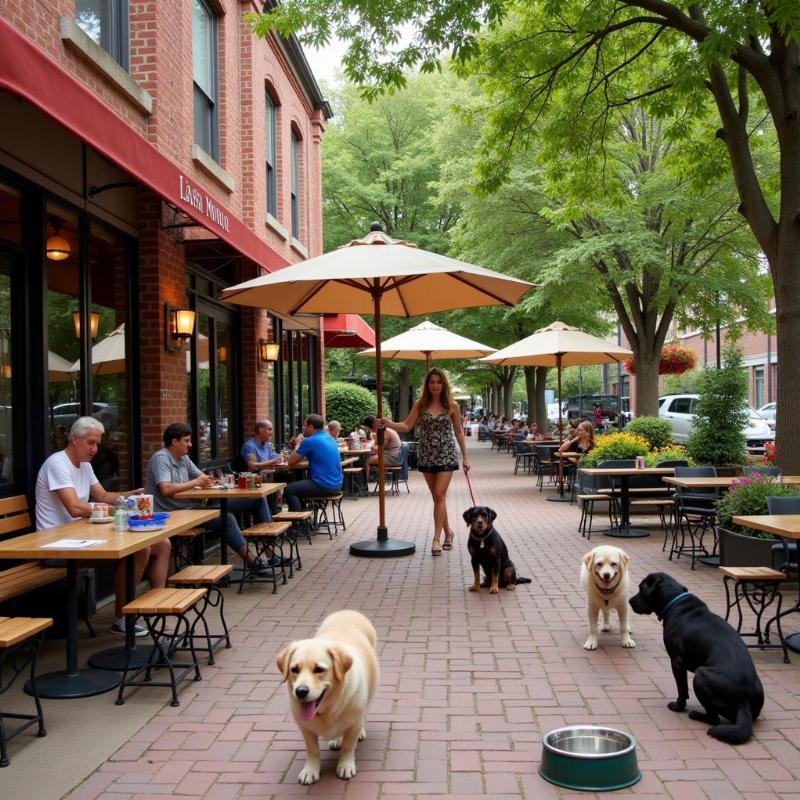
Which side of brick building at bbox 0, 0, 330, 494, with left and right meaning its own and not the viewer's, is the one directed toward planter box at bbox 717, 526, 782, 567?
front

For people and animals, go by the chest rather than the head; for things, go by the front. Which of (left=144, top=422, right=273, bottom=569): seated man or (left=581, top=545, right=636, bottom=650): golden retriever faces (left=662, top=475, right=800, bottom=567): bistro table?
the seated man

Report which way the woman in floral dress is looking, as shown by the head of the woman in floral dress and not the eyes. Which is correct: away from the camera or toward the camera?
toward the camera

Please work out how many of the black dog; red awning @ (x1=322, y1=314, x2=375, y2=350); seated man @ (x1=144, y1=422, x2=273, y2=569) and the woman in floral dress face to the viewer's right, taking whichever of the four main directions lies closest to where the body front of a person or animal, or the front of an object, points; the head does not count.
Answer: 2

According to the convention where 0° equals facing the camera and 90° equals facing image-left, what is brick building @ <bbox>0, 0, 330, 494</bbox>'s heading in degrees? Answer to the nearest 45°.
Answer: approximately 315°

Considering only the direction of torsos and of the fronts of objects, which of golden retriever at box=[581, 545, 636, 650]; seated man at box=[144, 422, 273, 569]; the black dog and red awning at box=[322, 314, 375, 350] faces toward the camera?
the golden retriever

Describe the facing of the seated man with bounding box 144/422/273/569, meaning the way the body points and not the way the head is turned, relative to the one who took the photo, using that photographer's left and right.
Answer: facing to the right of the viewer

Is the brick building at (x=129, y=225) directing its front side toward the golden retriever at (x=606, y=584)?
yes

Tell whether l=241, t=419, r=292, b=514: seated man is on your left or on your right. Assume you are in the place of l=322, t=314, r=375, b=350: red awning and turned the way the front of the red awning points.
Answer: on your right

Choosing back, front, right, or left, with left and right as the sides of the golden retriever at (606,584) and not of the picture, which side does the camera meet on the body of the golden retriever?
front

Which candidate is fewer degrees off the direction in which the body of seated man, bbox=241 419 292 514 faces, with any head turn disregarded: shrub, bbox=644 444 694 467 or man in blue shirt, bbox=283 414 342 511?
the man in blue shirt

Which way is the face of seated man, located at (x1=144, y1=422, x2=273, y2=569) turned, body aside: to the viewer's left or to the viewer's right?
to the viewer's right

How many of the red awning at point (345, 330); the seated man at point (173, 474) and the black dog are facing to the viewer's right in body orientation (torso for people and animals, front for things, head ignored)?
2

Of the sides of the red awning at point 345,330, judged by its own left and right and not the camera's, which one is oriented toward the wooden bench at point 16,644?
right

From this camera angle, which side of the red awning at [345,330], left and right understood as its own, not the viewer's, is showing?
right

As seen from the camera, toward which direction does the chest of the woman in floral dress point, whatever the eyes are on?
toward the camera
